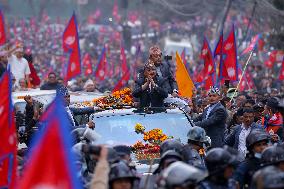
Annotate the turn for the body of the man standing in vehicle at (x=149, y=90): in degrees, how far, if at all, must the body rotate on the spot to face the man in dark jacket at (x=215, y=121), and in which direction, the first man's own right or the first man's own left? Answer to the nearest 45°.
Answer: approximately 90° to the first man's own left

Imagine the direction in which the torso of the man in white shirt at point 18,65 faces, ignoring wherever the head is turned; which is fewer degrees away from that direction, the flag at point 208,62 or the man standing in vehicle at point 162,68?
the man standing in vehicle

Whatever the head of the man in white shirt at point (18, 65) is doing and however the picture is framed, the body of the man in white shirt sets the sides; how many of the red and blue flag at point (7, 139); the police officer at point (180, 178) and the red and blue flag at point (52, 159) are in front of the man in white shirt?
3

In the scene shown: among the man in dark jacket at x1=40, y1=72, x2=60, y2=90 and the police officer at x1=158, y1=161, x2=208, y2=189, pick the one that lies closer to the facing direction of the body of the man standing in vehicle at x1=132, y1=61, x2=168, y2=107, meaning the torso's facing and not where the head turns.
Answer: the police officer

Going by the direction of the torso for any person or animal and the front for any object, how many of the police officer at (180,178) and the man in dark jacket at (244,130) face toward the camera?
1

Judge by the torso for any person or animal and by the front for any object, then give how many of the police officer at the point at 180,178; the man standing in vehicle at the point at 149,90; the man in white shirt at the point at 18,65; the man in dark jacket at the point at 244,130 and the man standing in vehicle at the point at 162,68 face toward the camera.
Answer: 4
